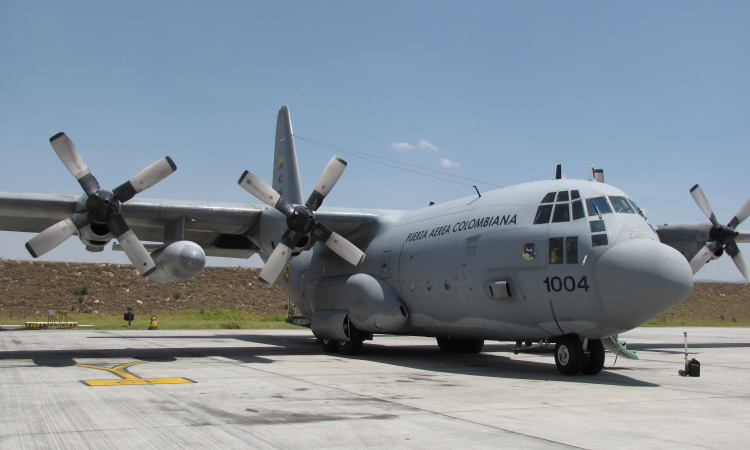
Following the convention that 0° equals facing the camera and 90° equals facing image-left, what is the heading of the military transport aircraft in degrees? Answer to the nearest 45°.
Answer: approximately 315°
